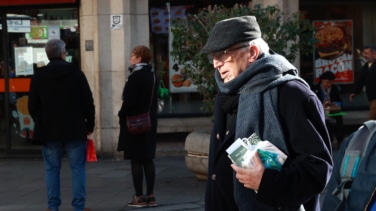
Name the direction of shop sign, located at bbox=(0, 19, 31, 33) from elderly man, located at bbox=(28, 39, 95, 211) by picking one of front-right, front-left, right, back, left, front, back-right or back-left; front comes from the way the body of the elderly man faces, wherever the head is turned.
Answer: front

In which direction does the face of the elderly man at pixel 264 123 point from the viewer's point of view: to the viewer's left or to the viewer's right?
to the viewer's left

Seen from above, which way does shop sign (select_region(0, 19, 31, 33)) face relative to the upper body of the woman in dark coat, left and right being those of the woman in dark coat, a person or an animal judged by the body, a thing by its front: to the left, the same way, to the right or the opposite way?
to the left

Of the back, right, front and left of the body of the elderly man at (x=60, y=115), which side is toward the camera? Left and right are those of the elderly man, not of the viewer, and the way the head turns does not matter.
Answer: back

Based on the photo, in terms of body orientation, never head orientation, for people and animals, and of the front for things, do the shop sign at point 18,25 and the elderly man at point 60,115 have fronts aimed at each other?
yes

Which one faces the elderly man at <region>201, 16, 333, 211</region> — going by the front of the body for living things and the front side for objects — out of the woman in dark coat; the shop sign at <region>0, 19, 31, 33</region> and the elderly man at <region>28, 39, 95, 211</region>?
the shop sign

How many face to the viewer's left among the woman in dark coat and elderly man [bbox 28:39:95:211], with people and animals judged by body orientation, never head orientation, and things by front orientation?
1

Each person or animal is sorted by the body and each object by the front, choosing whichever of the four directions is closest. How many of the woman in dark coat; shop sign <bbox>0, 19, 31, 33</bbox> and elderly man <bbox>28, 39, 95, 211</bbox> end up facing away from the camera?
1

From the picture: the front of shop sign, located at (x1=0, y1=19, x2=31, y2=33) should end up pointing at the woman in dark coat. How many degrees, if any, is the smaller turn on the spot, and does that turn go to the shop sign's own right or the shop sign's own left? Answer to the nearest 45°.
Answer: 0° — it already faces them

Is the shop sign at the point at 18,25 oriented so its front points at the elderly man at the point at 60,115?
yes

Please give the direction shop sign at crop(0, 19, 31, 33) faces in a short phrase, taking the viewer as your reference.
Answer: facing the viewer

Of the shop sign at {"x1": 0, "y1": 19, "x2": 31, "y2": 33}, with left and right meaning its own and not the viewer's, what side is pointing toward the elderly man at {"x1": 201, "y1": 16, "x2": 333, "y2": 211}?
front

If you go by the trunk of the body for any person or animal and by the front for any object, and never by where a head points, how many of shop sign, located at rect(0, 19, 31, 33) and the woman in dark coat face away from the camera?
0

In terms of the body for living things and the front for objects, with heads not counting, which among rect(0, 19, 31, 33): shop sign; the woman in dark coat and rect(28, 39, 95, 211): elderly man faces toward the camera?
the shop sign

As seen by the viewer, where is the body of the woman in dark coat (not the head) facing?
to the viewer's left

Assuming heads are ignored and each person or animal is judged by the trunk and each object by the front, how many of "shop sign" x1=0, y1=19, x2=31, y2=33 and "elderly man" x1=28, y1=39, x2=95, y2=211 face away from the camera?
1

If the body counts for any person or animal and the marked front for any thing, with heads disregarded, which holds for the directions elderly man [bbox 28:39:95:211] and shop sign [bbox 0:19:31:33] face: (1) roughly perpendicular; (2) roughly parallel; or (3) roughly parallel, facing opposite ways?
roughly parallel, facing opposite ways
